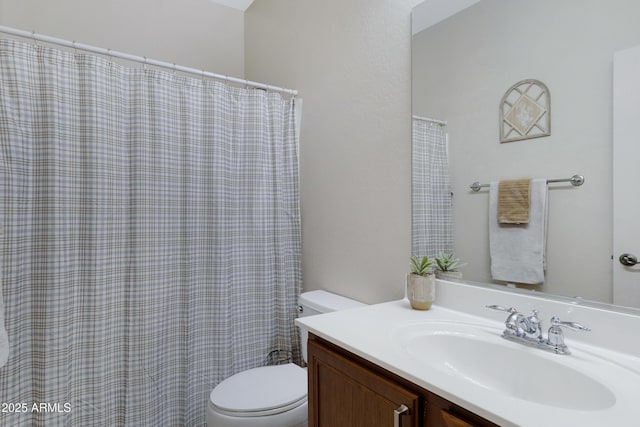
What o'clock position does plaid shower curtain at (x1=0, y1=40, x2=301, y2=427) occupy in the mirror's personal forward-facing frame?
The plaid shower curtain is roughly at 1 o'clock from the mirror.

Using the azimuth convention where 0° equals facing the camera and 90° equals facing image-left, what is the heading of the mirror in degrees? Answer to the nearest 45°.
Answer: approximately 45°

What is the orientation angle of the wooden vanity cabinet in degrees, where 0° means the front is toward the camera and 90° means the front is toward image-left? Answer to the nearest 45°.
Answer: approximately 45°

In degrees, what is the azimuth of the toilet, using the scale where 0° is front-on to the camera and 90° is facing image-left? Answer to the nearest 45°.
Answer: approximately 45°

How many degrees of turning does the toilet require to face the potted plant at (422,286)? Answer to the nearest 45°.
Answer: approximately 135° to its left

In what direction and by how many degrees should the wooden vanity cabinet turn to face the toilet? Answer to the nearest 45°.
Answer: approximately 90° to its right
